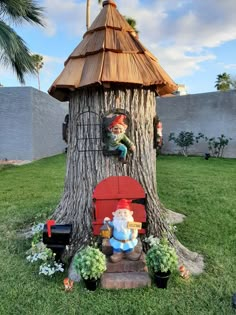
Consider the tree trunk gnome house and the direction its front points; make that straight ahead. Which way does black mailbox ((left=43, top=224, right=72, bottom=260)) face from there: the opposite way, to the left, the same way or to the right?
to the right

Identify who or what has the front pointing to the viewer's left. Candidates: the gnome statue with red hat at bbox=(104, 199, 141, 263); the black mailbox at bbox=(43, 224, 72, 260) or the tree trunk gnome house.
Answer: the black mailbox

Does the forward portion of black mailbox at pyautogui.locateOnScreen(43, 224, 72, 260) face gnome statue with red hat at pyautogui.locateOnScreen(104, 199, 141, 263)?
no

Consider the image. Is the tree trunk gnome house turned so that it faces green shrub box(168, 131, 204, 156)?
no

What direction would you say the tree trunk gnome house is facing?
toward the camera

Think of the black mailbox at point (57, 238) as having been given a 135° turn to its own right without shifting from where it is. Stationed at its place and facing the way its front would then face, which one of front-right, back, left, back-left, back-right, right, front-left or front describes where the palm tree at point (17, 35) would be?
front-left

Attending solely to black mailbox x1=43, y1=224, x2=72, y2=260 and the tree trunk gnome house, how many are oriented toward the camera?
1

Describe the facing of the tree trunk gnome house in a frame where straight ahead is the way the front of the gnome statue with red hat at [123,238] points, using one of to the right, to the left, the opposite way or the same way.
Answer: the same way

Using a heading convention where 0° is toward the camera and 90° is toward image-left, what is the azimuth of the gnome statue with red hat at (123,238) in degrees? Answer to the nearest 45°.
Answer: approximately 0°

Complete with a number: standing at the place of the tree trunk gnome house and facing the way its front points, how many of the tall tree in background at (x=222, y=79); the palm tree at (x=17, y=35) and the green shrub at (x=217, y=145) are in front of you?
0
